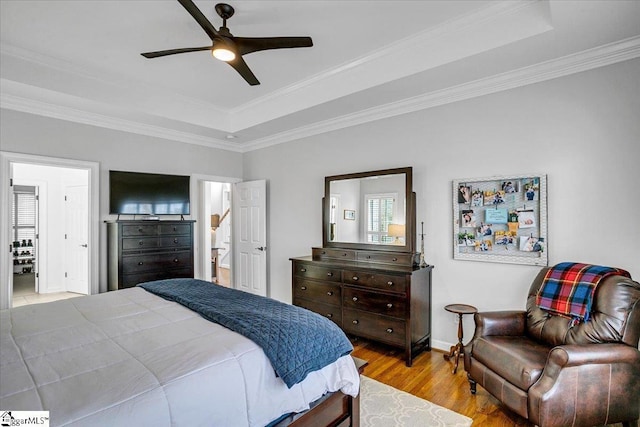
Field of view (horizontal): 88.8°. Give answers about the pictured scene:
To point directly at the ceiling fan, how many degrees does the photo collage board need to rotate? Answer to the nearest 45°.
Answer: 0° — it already faces it

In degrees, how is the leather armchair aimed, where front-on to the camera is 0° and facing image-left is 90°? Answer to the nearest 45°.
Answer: approximately 45°

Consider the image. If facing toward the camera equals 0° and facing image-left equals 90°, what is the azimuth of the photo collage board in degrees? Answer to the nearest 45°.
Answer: approximately 45°

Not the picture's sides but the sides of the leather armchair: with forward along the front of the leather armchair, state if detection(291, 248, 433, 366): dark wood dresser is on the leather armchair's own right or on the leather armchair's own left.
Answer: on the leather armchair's own right

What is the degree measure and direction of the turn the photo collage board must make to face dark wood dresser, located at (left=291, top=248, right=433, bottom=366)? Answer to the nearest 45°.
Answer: approximately 45° to its right

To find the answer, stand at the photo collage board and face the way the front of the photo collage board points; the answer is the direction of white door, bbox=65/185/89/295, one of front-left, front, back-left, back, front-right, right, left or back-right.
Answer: front-right

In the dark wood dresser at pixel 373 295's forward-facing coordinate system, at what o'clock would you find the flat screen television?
The flat screen television is roughly at 2 o'clock from the dark wood dresser.

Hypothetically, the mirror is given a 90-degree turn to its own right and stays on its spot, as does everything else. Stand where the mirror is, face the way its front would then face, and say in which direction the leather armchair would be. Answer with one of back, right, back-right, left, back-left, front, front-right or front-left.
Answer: back
